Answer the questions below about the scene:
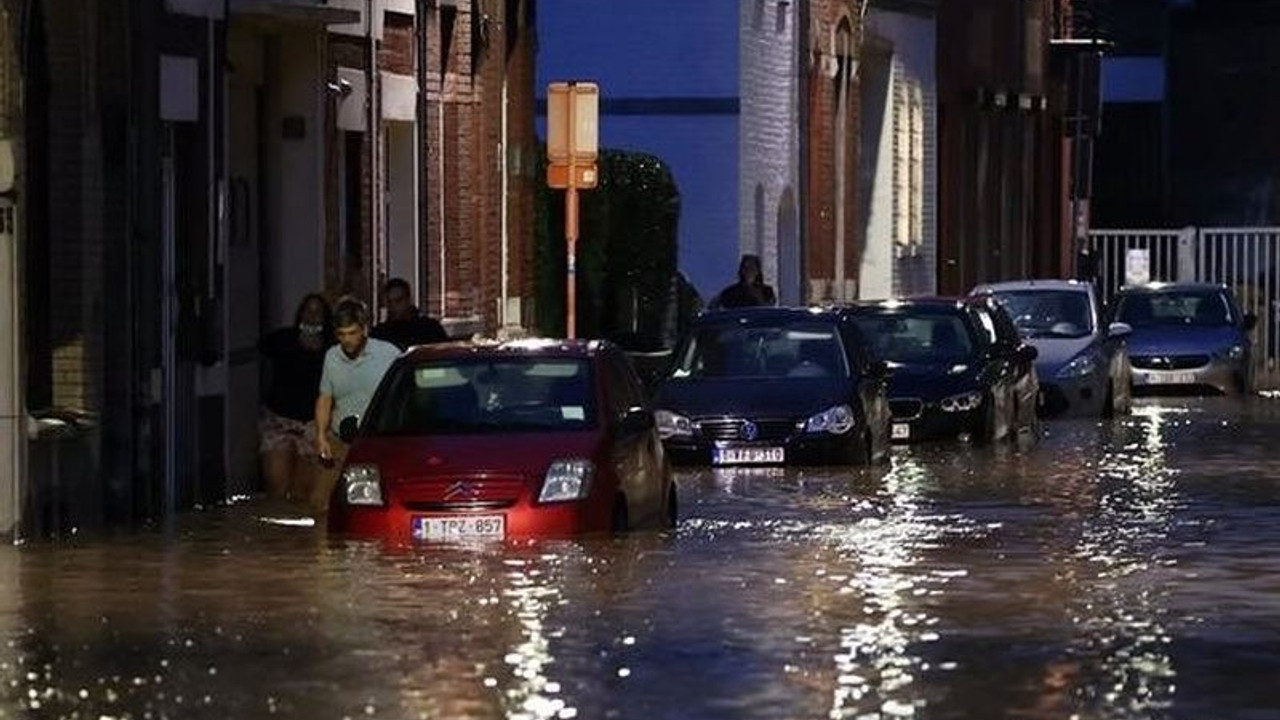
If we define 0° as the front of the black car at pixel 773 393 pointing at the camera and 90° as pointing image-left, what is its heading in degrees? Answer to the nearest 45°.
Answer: approximately 0°

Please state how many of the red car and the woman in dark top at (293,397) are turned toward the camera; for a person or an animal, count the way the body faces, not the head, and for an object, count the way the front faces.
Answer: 2

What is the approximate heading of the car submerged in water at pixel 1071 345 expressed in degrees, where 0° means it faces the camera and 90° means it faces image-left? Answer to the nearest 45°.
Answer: approximately 0°

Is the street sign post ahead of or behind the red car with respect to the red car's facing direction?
behind

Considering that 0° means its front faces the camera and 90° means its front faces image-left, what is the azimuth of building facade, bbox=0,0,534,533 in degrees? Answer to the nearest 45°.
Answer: approximately 315°
